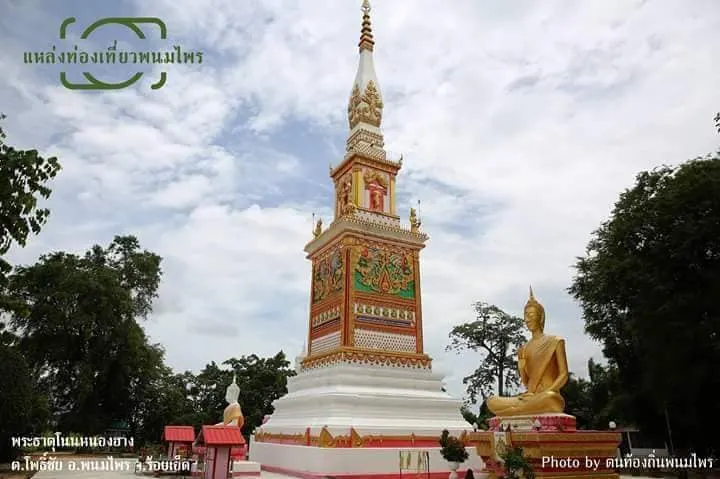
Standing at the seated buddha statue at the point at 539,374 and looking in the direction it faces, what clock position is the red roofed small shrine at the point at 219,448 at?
The red roofed small shrine is roughly at 2 o'clock from the seated buddha statue.

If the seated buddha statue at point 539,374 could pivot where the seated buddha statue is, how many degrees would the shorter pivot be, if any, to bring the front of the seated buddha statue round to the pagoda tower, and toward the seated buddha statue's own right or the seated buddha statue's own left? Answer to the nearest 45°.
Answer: approximately 90° to the seated buddha statue's own right

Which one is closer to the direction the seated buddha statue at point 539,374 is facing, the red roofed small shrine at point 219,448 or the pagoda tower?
the red roofed small shrine

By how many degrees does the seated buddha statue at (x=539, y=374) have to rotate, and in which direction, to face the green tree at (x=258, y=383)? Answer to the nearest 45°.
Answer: approximately 90° to its right

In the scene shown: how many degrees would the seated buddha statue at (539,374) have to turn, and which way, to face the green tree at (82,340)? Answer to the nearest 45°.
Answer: approximately 90° to its right

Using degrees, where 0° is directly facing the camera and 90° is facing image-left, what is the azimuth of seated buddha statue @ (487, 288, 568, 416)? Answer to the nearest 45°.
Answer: approximately 45°

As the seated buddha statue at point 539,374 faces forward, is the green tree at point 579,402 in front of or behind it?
behind

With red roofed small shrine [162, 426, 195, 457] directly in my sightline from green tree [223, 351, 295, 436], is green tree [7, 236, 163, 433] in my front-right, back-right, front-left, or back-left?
front-right
